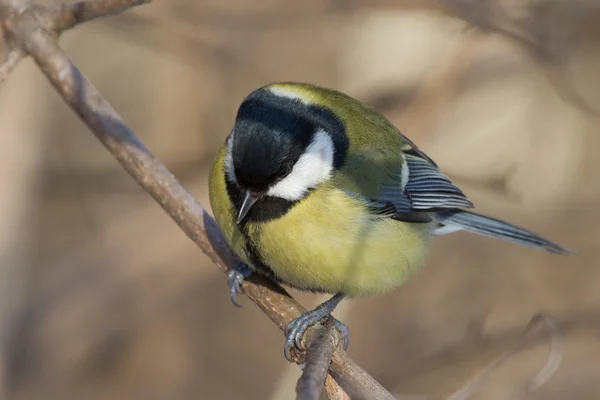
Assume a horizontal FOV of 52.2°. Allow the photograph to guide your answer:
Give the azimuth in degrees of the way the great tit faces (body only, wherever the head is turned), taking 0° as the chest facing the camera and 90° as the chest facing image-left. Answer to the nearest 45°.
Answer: approximately 45°

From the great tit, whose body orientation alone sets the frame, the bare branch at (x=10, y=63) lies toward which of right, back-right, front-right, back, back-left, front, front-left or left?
front-right

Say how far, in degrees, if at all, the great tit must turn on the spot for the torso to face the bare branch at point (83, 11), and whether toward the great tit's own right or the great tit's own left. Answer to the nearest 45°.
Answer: approximately 45° to the great tit's own right

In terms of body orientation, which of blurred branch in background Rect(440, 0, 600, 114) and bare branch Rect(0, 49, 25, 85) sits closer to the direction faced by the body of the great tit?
the bare branch

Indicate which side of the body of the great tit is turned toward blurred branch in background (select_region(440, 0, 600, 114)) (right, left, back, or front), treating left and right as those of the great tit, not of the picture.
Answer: back

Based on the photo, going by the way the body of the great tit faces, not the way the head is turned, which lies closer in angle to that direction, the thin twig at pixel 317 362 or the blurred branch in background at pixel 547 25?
the thin twig
